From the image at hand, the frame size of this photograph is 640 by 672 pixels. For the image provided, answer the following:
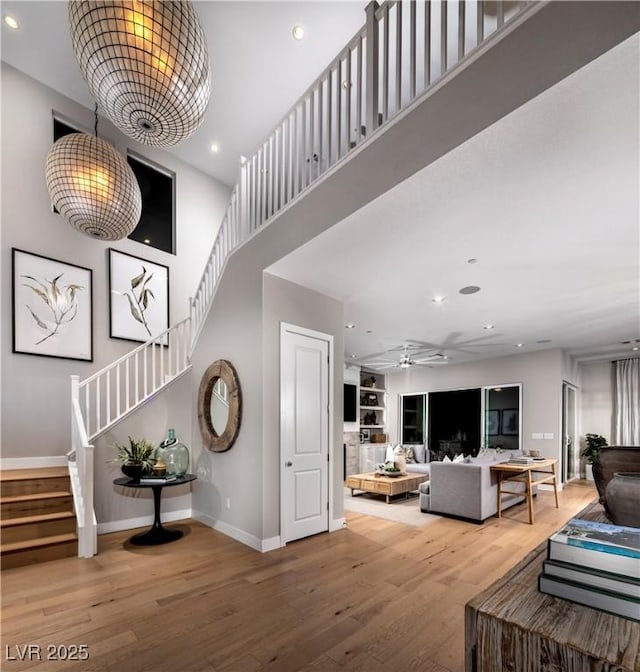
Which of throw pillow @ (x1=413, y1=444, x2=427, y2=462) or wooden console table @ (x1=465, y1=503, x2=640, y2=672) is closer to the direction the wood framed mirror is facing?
the wooden console table

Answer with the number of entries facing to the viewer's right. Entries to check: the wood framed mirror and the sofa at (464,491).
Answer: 0

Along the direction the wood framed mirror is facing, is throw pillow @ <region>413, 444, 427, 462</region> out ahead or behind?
behind

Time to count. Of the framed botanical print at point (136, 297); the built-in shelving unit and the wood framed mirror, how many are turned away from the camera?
0

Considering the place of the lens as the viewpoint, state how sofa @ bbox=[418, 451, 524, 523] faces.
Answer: facing away from the viewer and to the left of the viewer

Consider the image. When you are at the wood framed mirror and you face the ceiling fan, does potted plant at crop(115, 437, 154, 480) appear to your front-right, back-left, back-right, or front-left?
back-left

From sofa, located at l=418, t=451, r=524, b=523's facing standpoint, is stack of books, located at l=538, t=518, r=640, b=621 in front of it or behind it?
behind

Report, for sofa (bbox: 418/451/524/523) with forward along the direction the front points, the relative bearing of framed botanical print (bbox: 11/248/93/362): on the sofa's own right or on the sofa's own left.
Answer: on the sofa's own left

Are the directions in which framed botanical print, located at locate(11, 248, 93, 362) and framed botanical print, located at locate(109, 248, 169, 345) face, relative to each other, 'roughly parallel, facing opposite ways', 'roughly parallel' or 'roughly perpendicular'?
roughly parallel

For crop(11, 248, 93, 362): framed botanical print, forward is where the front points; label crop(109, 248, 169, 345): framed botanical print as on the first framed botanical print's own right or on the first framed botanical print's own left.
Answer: on the first framed botanical print's own left
